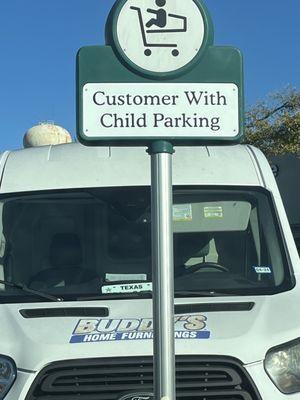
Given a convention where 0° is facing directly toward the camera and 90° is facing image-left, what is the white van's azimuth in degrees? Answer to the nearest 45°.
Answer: approximately 0°

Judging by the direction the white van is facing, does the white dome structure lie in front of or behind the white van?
behind

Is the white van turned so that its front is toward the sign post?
yes

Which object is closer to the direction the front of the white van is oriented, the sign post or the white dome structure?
the sign post
